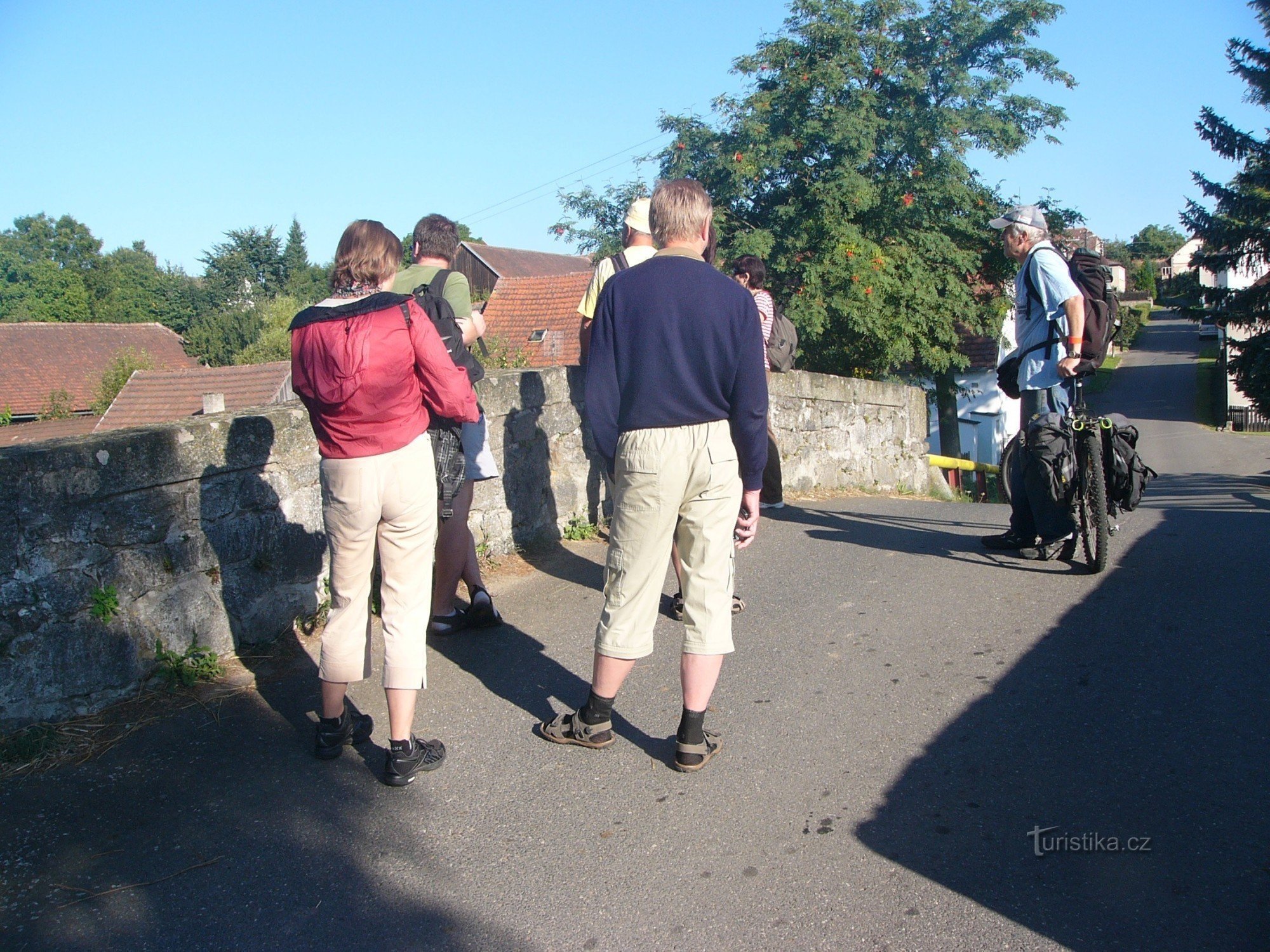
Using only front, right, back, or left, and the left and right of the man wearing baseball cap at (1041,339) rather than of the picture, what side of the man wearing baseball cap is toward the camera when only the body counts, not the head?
left

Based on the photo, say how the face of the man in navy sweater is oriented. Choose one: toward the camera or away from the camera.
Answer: away from the camera

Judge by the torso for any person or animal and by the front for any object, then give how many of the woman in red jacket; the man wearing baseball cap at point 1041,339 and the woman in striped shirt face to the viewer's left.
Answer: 2

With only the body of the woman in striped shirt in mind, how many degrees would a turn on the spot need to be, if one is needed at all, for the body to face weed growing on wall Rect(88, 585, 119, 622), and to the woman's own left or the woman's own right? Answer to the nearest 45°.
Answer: approximately 45° to the woman's own left

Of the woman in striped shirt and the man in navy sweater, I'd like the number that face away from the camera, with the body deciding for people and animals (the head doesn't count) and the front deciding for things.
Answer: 1

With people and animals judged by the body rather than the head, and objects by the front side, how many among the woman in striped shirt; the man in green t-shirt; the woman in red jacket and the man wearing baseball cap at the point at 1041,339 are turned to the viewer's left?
2

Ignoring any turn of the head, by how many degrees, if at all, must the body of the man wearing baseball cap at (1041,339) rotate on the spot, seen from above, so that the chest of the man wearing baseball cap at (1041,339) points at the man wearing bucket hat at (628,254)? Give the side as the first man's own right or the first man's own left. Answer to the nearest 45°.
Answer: approximately 45° to the first man's own left

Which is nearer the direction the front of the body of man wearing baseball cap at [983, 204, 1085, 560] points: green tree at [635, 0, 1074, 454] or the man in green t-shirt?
the man in green t-shirt

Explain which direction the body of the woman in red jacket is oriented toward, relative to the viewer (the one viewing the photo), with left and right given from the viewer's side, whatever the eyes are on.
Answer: facing away from the viewer and to the right of the viewer

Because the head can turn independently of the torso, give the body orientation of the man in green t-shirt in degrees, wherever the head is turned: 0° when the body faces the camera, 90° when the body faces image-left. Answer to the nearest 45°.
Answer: approximately 225°

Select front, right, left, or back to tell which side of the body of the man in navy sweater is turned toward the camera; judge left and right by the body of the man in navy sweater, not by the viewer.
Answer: back

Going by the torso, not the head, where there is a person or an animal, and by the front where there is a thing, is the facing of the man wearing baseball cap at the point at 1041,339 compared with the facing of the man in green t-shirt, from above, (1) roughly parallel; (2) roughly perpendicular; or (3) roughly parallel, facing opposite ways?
roughly perpendicular

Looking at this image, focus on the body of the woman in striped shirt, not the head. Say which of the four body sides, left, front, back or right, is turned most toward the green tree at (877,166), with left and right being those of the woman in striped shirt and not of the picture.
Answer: right

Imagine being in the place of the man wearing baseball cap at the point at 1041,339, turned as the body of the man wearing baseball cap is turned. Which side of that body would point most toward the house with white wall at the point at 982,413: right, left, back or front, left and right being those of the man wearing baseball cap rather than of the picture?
right
